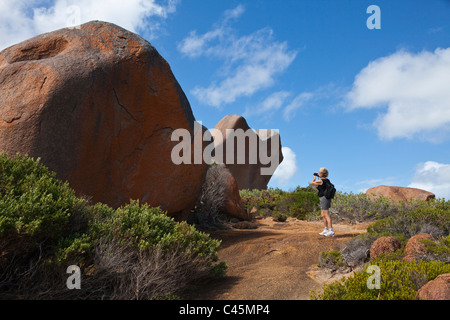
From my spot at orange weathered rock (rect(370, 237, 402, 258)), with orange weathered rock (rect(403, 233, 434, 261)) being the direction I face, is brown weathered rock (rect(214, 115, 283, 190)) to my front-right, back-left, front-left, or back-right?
back-left

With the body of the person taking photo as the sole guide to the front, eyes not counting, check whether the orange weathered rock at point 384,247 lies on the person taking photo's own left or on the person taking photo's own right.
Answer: on the person taking photo's own left

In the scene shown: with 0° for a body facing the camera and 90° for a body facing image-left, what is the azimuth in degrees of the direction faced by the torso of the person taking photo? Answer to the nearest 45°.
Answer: approximately 90°

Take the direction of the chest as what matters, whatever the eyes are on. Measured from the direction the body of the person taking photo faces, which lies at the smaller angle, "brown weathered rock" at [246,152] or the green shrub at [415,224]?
the brown weathered rock

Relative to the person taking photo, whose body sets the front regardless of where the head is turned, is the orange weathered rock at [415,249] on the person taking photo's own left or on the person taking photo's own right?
on the person taking photo's own left

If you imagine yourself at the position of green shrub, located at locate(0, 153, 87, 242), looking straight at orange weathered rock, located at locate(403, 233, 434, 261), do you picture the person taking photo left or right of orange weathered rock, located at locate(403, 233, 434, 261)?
left

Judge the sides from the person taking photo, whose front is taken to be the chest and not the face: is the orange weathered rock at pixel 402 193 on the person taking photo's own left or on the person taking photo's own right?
on the person taking photo's own right
